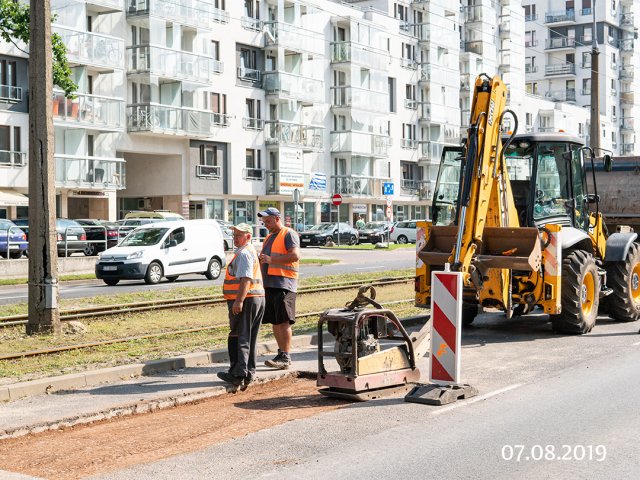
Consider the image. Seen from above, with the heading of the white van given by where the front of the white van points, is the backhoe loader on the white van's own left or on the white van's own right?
on the white van's own left

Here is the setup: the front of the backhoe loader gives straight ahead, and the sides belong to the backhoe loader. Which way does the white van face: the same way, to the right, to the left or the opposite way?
the opposite way

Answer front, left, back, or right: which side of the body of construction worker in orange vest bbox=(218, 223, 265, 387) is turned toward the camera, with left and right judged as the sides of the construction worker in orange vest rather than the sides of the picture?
left

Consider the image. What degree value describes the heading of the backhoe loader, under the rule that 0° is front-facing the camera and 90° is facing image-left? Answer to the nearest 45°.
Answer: approximately 225°

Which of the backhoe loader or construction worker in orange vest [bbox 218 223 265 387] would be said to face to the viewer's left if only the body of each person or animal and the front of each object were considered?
the construction worker in orange vest

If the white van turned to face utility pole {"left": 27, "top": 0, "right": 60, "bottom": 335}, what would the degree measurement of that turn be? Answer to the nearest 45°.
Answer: approximately 45° to its left

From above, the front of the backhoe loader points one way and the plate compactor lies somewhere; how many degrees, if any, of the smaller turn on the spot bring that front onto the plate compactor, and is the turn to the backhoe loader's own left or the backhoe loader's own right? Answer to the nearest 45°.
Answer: approximately 135° to the backhoe loader's own right

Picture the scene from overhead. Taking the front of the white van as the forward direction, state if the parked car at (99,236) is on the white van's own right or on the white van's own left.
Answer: on the white van's own right

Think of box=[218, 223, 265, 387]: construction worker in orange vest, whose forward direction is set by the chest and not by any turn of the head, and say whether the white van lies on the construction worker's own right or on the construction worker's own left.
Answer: on the construction worker's own right

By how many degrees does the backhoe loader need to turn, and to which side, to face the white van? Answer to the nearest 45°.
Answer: approximately 90° to its left
